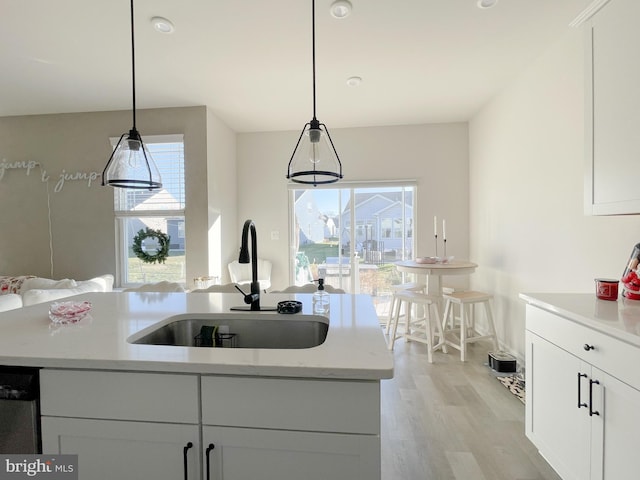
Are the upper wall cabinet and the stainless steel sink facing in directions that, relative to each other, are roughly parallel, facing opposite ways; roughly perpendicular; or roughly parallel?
roughly perpendicular

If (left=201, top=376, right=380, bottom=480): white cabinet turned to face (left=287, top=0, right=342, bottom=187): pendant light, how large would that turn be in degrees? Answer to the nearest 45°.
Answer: approximately 180°

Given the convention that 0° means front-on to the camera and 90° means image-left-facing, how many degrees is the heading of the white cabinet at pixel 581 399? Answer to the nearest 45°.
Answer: approximately 45°

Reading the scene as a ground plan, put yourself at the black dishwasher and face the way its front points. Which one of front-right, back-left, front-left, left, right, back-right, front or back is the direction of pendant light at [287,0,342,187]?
left

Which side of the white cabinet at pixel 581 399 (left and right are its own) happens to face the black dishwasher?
front

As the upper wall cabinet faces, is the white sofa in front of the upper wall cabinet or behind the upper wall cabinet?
in front

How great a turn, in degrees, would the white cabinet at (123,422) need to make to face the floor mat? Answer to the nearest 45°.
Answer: approximately 90° to its left
